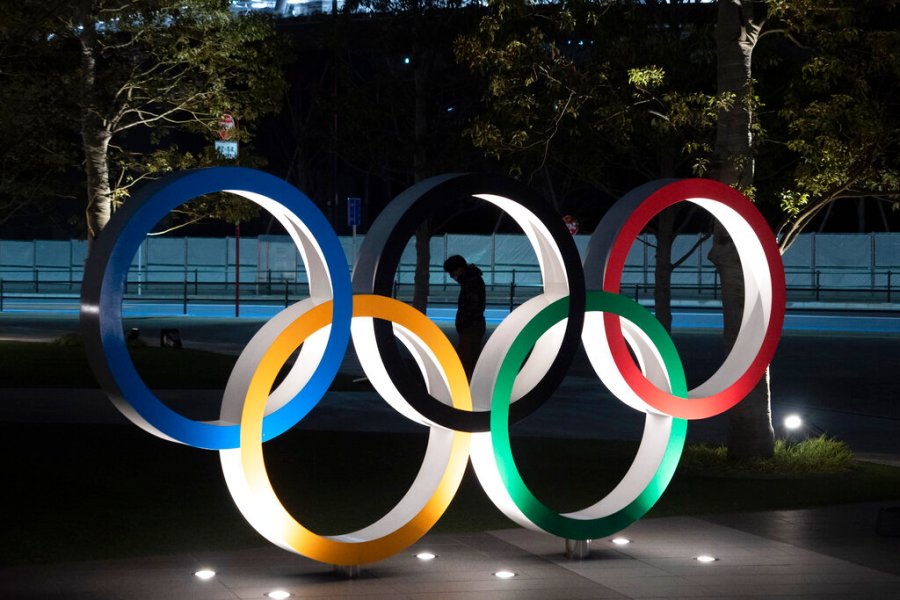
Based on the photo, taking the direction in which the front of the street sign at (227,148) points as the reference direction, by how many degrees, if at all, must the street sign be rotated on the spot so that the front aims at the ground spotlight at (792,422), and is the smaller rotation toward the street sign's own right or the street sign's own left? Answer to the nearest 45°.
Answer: approximately 45° to the street sign's own left

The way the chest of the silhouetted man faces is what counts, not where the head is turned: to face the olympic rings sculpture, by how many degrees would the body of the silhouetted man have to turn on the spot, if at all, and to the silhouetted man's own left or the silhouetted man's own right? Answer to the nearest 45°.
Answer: approximately 90° to the silhouetted man's own left

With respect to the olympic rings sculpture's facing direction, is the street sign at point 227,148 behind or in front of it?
behind

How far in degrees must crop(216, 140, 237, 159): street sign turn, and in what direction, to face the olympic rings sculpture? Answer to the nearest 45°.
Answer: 0° — it already faces it

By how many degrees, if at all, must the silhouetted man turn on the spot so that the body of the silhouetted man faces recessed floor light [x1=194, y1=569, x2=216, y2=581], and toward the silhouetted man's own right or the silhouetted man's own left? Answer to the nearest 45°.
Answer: approximately 90° to the silhouetted man's own left

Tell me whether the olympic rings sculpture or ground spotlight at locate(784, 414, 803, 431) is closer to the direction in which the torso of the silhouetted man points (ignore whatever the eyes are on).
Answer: the olympic rings sculpture

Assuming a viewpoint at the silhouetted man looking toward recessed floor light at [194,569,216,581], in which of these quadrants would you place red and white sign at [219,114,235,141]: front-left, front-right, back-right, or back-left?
back-right

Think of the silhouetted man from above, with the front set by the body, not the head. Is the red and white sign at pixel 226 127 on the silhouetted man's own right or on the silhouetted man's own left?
on the silhouetted man's own right

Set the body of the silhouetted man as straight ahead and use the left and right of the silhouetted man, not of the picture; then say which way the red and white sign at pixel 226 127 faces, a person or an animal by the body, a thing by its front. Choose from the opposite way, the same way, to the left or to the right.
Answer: to the left

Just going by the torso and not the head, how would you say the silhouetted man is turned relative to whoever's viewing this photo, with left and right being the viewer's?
facing to the left of the viewer
